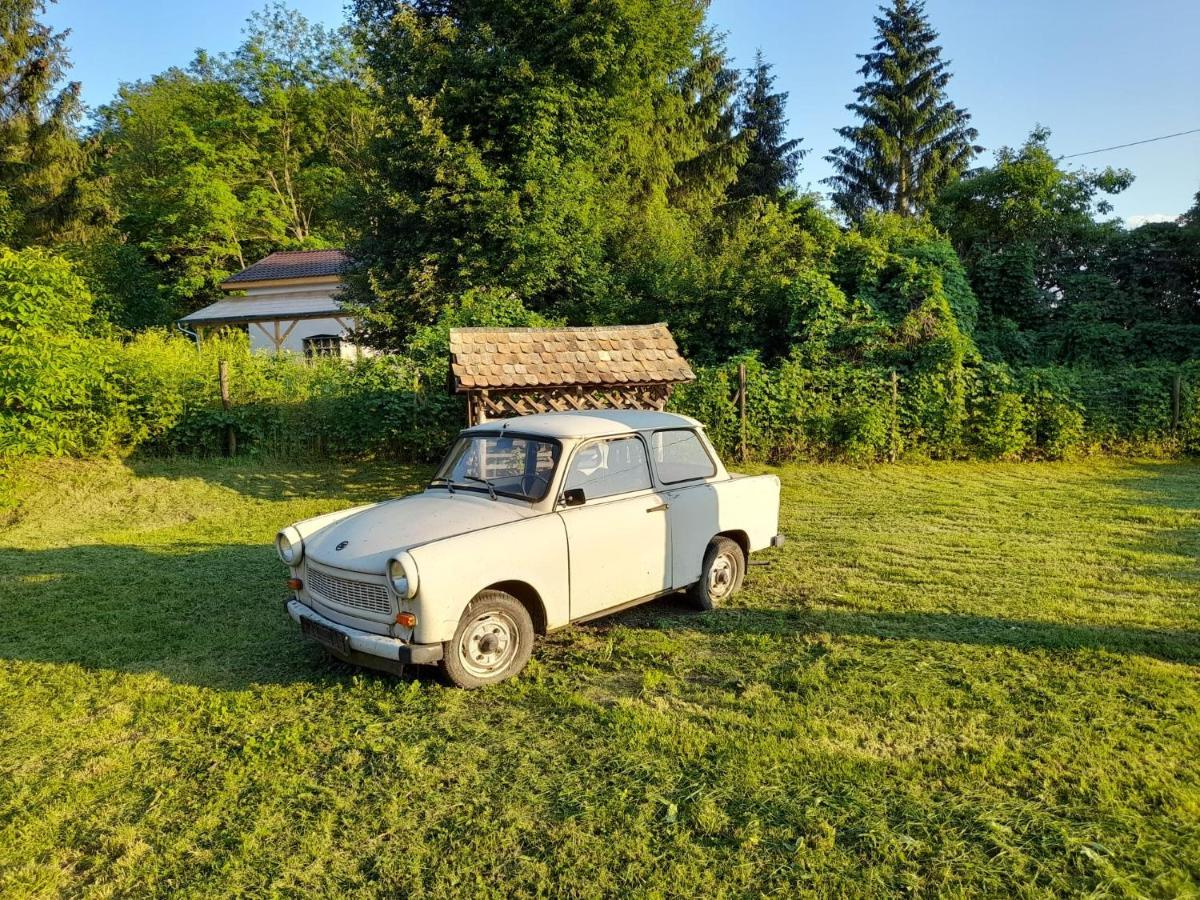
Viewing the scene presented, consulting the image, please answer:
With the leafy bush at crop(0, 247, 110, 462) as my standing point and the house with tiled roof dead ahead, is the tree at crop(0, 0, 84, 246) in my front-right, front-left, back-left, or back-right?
front-left

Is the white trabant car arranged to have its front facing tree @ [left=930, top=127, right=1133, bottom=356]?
no

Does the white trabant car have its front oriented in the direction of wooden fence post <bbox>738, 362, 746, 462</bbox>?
no

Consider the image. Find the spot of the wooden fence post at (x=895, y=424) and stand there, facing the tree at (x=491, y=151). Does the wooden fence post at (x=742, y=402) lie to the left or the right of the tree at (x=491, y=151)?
left

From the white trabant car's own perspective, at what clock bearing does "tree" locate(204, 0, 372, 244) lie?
The tree is roughly at 4 o'clock from the white trabant car.

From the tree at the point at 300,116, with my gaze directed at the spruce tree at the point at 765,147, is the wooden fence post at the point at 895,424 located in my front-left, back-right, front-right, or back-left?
front-right

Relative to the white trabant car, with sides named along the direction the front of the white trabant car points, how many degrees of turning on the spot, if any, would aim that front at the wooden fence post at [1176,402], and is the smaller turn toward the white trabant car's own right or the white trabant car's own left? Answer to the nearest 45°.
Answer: approximately 180°

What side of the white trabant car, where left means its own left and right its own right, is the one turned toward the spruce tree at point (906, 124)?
back

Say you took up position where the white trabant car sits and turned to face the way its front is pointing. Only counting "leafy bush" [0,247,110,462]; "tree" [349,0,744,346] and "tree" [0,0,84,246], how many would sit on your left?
0

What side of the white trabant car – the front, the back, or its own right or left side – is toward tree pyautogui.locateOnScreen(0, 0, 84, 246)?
right

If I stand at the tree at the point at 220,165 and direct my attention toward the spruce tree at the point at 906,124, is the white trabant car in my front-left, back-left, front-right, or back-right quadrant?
front-right

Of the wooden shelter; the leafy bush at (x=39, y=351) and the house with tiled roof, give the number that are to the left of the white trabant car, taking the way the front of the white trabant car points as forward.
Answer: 0

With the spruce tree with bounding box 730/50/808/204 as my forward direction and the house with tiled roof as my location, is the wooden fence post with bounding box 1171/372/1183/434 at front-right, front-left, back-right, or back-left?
front-right

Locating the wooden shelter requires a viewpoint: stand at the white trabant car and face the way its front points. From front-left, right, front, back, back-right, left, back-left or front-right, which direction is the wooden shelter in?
back-right

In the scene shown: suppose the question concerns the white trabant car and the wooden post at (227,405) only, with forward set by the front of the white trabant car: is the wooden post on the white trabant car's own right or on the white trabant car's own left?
on the white trabant car's own right

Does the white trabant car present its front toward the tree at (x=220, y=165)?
no

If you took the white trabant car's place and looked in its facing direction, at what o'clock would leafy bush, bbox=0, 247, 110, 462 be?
The leafy bush is roughly at 3 o'clock from the white trabant car.
